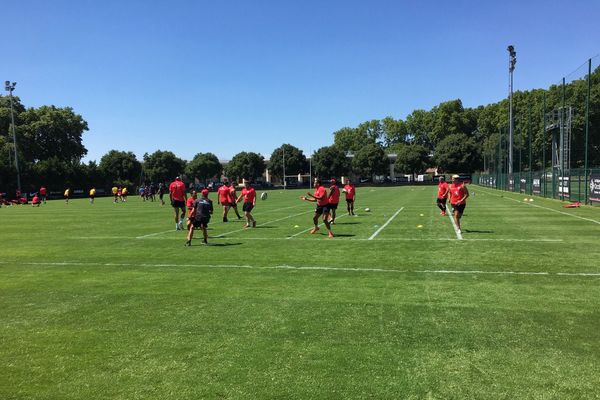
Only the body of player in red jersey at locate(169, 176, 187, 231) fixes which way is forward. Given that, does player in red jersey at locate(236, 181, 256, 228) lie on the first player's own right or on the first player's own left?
on the first player's own right

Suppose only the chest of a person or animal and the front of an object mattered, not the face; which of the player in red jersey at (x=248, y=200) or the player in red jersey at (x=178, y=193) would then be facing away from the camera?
the player in red jersey at (x=178, y=193)

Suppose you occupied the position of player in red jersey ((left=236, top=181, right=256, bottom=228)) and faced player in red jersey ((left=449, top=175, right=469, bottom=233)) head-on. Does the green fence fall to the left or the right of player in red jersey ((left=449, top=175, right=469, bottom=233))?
left

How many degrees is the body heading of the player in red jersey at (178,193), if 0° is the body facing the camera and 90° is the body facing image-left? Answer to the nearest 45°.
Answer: approximately 180°

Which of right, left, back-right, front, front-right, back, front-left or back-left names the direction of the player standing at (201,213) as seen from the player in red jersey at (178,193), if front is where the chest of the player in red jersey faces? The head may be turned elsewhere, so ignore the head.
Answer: back

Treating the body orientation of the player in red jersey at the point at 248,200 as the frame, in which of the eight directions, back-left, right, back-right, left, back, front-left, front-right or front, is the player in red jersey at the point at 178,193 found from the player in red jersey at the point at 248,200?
front-right

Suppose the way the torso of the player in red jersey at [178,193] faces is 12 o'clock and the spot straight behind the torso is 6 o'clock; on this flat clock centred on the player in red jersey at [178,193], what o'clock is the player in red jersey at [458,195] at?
the player in red jersey at [458,195] is roughly at 4 o'clock from the player in red jersey at [178,193].
